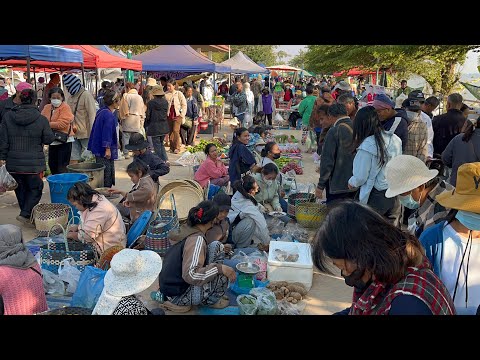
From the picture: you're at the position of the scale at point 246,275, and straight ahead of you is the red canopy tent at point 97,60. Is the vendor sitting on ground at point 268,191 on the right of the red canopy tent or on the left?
right

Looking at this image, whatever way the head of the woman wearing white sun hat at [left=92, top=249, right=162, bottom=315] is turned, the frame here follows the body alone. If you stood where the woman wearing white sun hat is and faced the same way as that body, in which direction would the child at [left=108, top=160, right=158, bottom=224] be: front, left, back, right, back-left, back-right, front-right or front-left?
front-left

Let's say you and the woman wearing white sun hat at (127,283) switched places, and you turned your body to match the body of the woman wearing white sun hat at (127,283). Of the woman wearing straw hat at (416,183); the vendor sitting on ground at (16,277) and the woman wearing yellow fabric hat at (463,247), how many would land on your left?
1

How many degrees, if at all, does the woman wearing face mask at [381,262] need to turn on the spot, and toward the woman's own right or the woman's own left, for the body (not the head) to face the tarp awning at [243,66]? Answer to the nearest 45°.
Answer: approximately 90° to the woman's own right

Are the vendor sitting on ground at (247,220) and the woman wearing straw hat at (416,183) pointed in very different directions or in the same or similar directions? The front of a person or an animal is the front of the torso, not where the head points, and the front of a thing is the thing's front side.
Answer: very different directions

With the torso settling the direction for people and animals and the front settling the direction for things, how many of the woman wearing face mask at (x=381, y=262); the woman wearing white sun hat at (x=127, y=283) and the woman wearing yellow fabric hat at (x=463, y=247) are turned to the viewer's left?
1

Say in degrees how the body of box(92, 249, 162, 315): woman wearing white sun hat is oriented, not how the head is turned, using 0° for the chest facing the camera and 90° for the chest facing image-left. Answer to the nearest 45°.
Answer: approximately 225°

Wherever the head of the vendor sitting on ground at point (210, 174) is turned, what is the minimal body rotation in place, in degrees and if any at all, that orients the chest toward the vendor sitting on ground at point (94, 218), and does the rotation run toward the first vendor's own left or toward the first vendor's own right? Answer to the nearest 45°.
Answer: approximately 90° to the first vendor's own right
